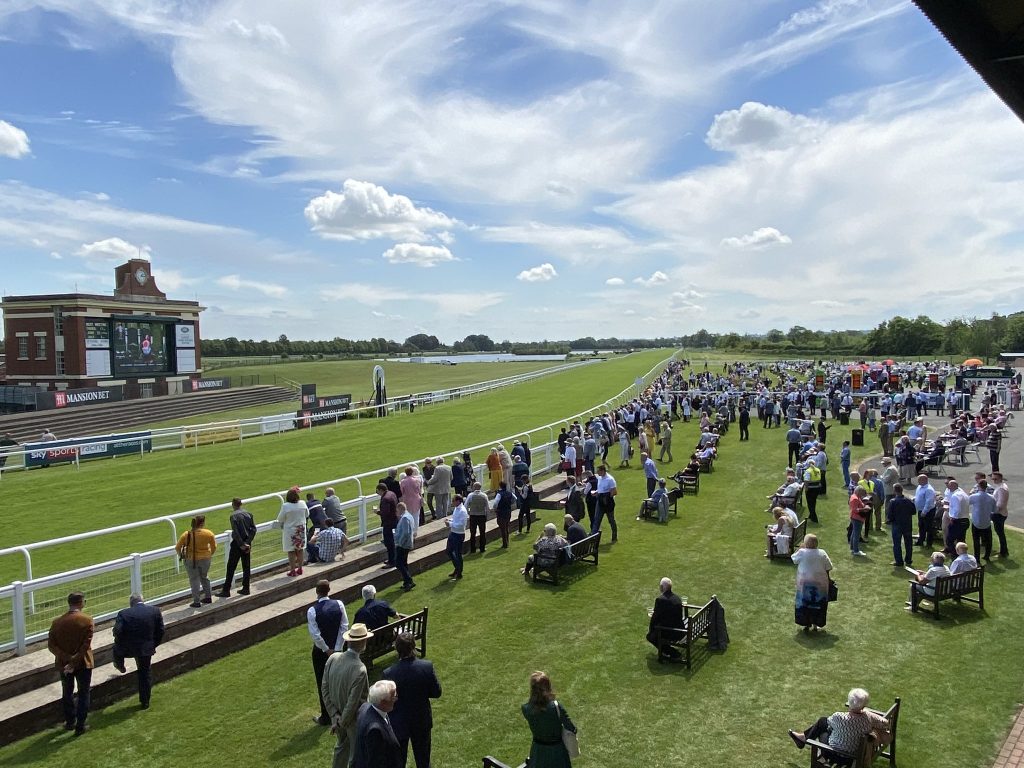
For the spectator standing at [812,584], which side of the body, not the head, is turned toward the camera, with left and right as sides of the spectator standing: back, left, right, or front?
back

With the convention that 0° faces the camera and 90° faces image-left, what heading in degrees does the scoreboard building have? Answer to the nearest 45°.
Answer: approximately 315°

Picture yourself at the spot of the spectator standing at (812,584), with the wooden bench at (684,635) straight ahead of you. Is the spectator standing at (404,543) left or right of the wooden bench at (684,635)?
right

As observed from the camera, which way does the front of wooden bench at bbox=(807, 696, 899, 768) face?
facing away from the viewer and to the left of the viewer

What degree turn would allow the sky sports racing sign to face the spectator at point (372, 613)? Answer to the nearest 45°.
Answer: approximately 45° to its right

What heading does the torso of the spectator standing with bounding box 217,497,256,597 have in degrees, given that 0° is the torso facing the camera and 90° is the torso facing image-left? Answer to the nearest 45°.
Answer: approximately 135°

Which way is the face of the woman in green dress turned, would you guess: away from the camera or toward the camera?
away from the camera

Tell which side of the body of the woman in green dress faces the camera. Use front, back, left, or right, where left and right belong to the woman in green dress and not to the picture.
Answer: back

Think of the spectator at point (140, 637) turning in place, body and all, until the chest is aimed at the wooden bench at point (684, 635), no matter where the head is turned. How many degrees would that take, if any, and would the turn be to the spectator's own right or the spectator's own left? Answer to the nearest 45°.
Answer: approximately 90° to the spectator's own right

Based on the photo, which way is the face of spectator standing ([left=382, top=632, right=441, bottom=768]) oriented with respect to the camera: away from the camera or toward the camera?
away from the camera

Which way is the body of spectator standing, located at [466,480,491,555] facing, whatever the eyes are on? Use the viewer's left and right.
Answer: facing away from the viewer
